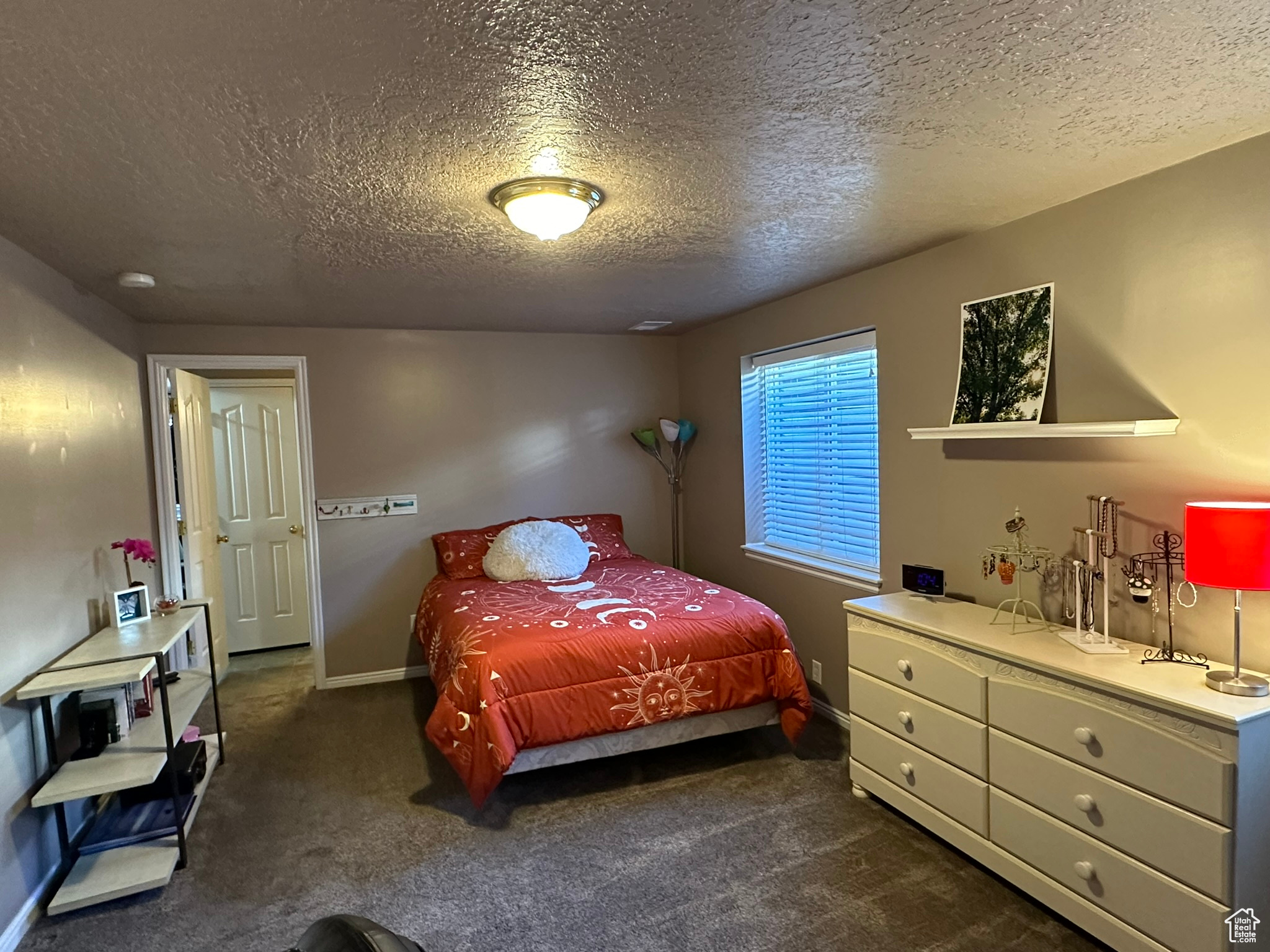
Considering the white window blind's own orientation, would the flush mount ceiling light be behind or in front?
in front

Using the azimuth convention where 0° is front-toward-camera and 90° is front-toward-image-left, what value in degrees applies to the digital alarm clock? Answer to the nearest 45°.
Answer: approximately 45°

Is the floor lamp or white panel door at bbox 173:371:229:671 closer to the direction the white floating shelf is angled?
the white panel door

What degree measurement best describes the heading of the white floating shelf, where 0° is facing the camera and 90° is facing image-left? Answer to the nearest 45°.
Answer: approximately 45°

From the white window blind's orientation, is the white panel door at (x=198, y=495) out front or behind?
out front

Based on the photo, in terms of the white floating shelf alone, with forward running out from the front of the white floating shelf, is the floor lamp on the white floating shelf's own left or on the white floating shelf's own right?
on the white floating shelf's own right

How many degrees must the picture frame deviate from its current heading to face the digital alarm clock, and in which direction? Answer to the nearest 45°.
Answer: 0° — it already faces it

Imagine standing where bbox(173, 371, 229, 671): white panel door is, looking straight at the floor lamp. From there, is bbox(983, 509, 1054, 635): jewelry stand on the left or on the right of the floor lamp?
right

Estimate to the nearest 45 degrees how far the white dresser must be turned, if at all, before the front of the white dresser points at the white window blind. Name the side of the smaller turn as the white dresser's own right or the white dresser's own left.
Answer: approximately 90° to the white dresser's own right

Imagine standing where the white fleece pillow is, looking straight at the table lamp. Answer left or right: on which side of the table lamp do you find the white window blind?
left

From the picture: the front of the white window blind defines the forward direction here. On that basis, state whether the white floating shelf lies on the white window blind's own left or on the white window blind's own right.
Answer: on the white window blind's own left
